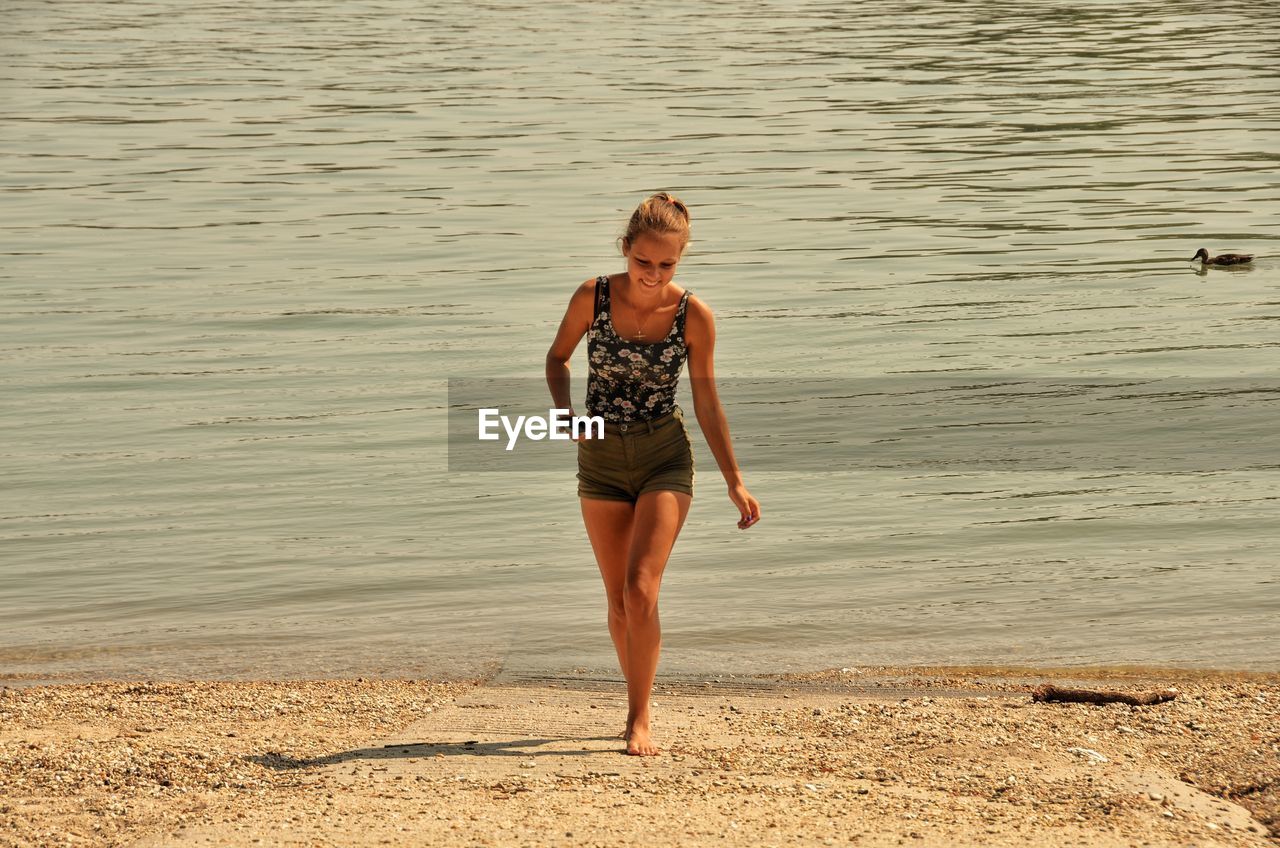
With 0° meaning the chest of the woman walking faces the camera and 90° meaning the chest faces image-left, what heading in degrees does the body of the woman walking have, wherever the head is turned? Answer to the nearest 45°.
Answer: approximately 0°

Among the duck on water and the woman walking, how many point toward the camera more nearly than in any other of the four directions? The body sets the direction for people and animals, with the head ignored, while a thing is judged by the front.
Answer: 1

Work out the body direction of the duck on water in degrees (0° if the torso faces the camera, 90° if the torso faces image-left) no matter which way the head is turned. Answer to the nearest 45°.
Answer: approximately 90°

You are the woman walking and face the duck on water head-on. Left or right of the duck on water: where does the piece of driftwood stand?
right

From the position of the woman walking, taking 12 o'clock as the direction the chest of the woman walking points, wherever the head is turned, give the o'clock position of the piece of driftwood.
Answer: The piece of driftwood is roughly at 8 o'clock from the woman walking.

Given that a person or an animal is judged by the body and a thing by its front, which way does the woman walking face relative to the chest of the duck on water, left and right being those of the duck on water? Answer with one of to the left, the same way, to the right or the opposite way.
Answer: to the left

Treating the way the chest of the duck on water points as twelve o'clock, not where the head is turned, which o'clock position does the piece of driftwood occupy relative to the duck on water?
The piece of driftwood is roughly at 9 o'clock from the duck on water.

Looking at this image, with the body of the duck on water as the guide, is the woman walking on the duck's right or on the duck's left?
on the duck's left

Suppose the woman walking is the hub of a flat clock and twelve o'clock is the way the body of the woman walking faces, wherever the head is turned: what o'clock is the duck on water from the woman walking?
The duck on water is roughly at 7 o'clock from the woman walking.
